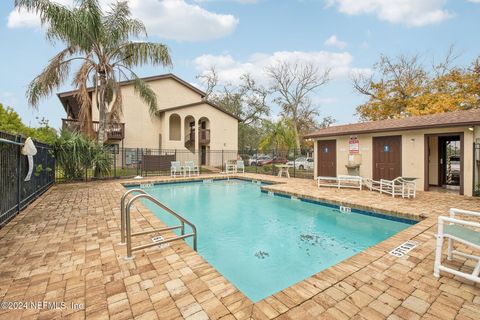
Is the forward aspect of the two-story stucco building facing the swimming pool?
yes

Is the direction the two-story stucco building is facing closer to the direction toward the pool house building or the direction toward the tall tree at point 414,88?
the pool house building

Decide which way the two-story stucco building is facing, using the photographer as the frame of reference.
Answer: facing the viewer

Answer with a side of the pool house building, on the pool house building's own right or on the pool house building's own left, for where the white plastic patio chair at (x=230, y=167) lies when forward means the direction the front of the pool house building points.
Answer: on the pool house building's own right

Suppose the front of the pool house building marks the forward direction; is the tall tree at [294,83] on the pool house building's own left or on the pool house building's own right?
on the pool house building's own right

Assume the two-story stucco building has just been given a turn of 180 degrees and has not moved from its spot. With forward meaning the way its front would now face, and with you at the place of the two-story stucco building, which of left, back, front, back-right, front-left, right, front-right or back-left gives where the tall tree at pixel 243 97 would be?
front-right

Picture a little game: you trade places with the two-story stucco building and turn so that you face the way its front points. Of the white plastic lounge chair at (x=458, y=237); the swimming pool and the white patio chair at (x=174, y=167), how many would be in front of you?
3

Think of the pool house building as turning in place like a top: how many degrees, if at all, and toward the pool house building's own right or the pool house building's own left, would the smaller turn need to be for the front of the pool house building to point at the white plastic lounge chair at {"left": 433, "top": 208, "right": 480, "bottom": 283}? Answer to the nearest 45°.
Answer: approximately 45° to the pool house building's own left

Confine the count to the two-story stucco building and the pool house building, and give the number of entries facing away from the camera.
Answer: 0

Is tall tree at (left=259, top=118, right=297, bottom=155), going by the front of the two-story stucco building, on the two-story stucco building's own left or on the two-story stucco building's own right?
on the two-story stucco building's own left

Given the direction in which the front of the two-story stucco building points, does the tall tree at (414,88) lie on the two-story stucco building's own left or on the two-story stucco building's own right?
on the two-story stucco building's own left

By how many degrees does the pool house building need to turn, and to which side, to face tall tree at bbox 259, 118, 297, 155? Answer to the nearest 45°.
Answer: approximately 90° to its right

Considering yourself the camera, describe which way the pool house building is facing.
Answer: facing the viewer and to the left of the viewer
